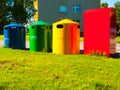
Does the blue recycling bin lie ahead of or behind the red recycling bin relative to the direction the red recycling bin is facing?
behind

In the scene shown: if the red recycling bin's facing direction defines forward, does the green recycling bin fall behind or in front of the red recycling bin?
behind

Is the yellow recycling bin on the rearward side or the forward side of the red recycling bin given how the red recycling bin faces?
on the rearward side
